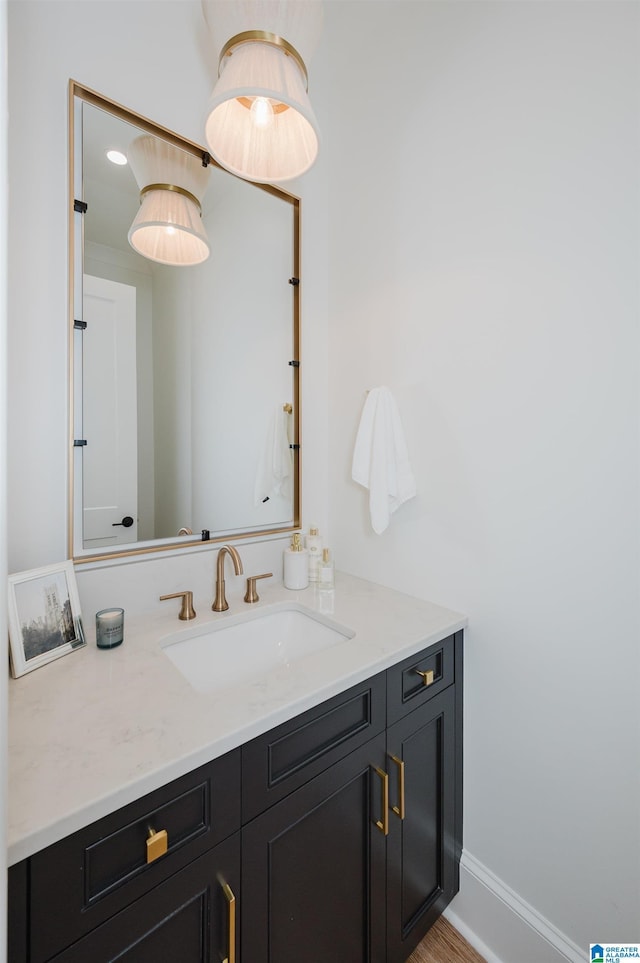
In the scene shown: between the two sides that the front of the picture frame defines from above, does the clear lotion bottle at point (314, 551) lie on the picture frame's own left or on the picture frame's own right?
on the picture frame's own left

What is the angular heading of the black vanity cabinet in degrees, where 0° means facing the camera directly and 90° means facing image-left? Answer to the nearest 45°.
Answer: approximately 315°

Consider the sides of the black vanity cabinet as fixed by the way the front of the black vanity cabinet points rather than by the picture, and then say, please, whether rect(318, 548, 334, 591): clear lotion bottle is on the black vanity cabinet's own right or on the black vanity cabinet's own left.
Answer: on the black vanity cabinet's own left

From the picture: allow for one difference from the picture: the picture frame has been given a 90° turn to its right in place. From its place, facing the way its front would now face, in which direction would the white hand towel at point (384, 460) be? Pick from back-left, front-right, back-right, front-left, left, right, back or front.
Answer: back-left

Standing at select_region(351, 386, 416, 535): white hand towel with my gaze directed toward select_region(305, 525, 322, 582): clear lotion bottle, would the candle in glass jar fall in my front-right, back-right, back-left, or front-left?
front-left

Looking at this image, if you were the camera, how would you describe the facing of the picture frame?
facing the viewer and to the right of the viewer

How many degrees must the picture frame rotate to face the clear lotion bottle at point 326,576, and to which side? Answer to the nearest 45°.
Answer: approximately 45° to its left

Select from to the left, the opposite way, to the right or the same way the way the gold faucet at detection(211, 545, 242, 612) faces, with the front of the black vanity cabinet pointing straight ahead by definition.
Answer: the same way
